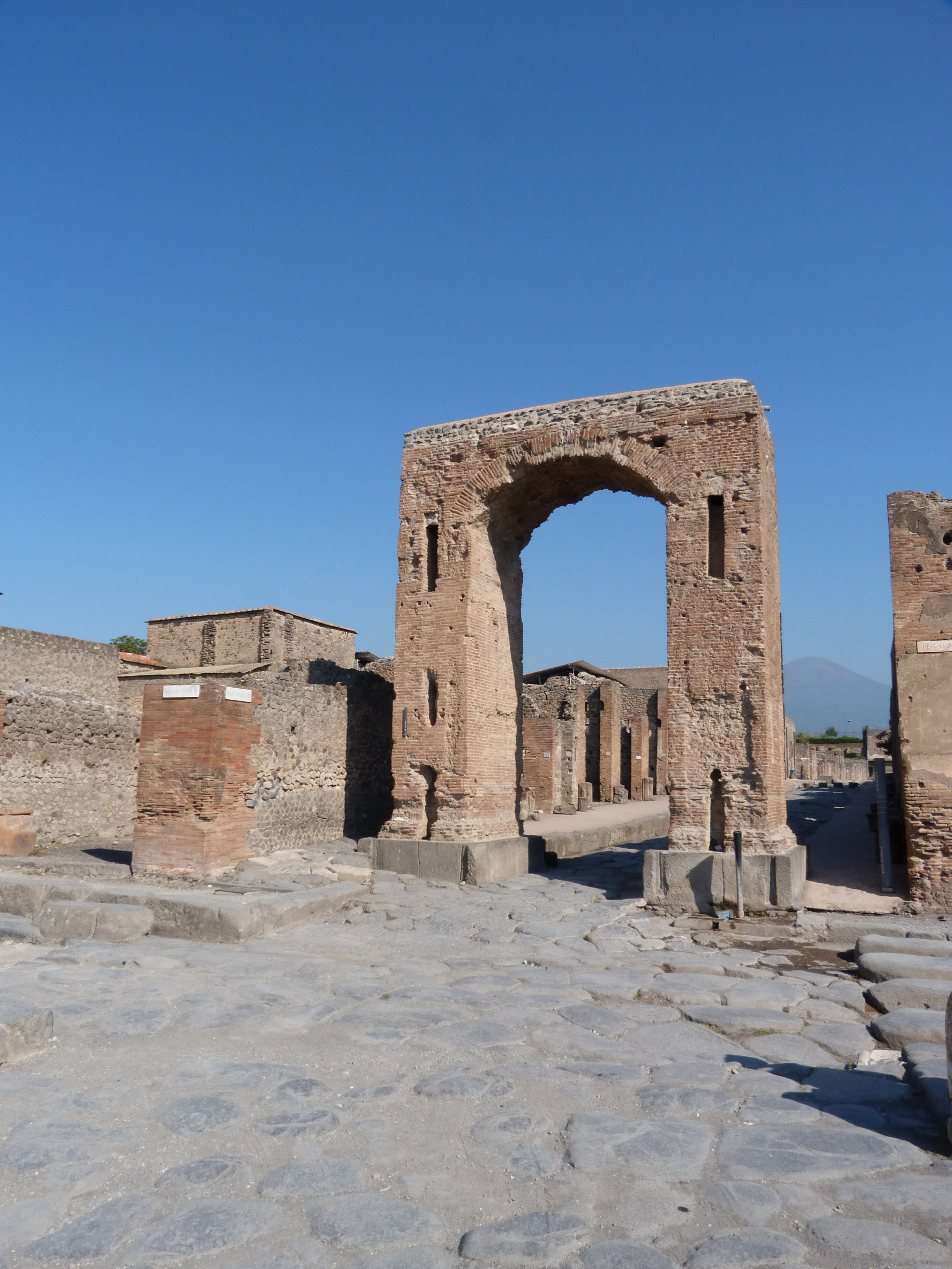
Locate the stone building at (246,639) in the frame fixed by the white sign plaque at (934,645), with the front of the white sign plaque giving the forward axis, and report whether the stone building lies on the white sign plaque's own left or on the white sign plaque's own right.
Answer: on the white sign plaque's own right

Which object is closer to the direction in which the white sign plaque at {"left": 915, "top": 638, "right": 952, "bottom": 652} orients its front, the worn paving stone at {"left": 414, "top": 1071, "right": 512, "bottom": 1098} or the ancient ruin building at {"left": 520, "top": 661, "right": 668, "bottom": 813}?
the worn paving stone

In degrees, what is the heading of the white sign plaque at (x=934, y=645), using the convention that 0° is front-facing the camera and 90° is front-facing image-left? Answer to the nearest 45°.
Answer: approximately 0°

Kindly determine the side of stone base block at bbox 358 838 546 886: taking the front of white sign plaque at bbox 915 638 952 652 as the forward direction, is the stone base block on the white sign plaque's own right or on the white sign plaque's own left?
on the white sign plaque's own right

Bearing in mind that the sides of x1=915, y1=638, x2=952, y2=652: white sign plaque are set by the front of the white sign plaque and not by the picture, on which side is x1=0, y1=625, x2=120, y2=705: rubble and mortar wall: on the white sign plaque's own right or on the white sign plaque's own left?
on the white sign plaque's own right

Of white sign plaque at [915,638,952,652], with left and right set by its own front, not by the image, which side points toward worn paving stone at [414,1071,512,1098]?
front

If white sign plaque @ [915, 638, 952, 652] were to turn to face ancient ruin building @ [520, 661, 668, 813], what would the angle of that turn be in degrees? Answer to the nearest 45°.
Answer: approximately 135° to its right

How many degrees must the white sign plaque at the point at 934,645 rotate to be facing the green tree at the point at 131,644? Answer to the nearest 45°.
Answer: approximately 135° to its right

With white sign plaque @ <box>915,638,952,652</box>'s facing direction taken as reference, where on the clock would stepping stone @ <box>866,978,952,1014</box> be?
The stepping stone is roughly at 12 o'clock from the white sign plaque.

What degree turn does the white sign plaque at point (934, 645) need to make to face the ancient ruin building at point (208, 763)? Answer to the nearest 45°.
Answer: approximately 90° to its right

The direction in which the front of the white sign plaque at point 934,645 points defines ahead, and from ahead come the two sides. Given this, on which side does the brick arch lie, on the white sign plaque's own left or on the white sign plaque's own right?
on the white sign plaque's own right

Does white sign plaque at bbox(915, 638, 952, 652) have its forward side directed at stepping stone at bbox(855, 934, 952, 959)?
yes

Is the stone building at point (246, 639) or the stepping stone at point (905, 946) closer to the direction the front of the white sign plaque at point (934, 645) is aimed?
the stepping stone

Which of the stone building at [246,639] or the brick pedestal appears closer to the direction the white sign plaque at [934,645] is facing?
the brick pedestal
